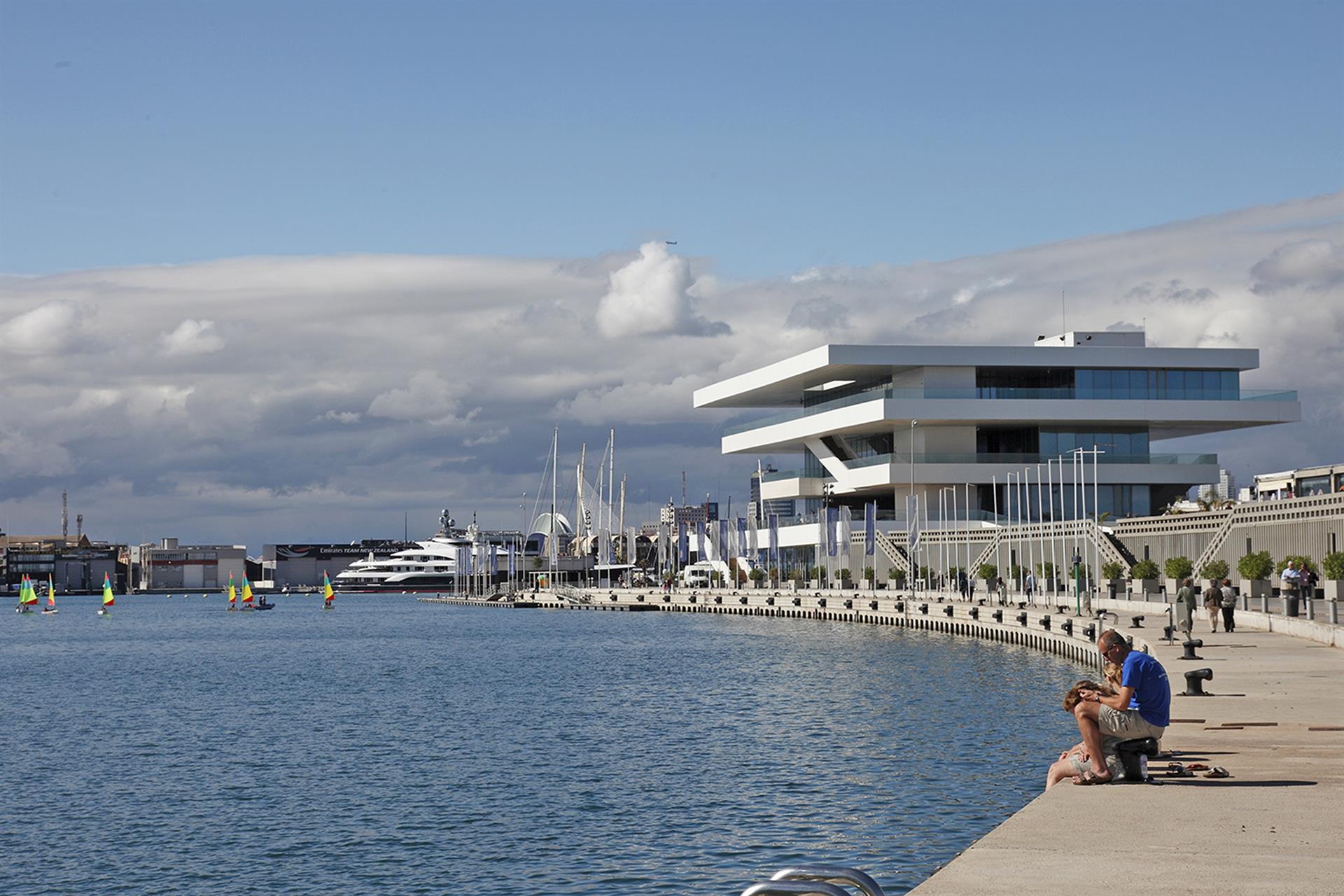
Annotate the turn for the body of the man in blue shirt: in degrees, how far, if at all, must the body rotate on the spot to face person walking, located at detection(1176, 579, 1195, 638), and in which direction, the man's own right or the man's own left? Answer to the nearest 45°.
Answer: approximately 90° to the man's own right

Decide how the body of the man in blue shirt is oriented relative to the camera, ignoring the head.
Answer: to the viewer's left

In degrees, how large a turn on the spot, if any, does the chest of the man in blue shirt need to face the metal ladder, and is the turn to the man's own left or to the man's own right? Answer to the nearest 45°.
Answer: approximately 90° to the man's own left

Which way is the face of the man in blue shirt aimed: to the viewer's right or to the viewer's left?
to the viewer's left
